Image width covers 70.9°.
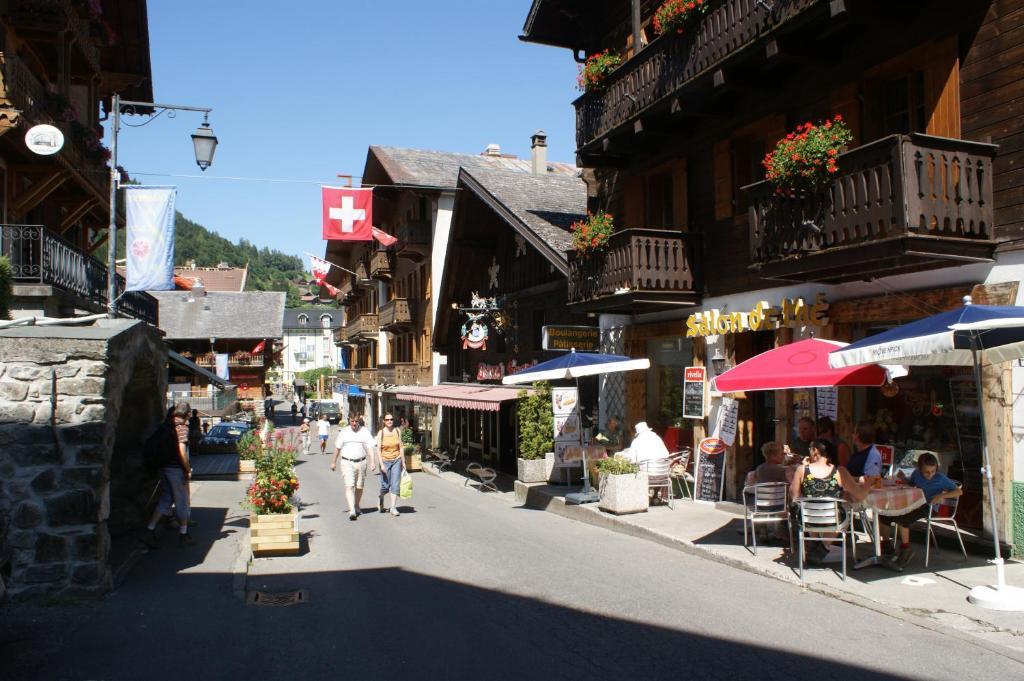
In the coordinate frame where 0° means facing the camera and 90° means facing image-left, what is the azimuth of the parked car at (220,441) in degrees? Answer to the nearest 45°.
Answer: approximately 45°

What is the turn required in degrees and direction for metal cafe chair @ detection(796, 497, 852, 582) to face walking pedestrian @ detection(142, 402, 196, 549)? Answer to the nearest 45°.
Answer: approximately 90° to its left

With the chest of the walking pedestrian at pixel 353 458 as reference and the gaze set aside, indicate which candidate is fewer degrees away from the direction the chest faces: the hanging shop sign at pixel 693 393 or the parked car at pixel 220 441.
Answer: the hanging shop sign

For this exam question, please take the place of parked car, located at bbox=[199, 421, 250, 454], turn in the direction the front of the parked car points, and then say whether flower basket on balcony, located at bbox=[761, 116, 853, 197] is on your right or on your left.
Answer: on your left

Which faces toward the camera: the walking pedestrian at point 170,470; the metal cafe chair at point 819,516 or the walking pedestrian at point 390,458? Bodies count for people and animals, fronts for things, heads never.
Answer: the walking pedestrian at point 390,458

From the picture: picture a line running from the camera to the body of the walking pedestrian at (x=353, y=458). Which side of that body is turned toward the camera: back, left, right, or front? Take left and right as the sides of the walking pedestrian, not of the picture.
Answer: front

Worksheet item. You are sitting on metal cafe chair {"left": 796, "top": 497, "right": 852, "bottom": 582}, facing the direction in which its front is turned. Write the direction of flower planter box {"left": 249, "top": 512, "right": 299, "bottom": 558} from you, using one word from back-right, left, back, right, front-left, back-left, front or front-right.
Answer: left

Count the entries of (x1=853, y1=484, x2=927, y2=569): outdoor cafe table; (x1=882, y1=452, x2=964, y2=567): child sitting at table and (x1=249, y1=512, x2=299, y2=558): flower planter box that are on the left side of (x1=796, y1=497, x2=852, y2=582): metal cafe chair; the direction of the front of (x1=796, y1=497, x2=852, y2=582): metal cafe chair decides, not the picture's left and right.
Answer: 1

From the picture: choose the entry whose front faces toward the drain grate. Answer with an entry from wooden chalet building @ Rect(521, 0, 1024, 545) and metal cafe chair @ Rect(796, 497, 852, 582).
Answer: the wooden chalet building

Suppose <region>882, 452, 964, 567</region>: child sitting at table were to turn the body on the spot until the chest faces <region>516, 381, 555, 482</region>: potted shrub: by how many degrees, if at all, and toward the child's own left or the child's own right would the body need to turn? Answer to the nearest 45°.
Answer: approximately 90° to the child's own right

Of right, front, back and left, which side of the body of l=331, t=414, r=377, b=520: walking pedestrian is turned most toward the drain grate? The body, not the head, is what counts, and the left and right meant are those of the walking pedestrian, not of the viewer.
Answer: front

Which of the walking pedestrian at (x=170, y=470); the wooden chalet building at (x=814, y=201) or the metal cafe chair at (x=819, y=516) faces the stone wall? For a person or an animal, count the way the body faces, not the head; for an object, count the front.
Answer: the wooden chalet building

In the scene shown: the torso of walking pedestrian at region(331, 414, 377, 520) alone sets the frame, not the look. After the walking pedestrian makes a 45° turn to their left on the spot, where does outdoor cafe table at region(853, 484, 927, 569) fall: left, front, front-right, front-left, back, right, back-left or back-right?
front

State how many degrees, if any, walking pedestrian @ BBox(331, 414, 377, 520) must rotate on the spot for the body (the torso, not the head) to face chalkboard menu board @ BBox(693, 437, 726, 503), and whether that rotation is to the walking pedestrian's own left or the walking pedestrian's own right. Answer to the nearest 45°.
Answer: approximately 90° to the walking pedestrian's own left

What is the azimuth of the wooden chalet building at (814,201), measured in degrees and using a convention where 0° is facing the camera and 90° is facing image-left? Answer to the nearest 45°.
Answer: approximately 45°

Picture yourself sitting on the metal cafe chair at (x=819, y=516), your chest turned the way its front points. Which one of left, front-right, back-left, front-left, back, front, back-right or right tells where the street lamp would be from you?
left
